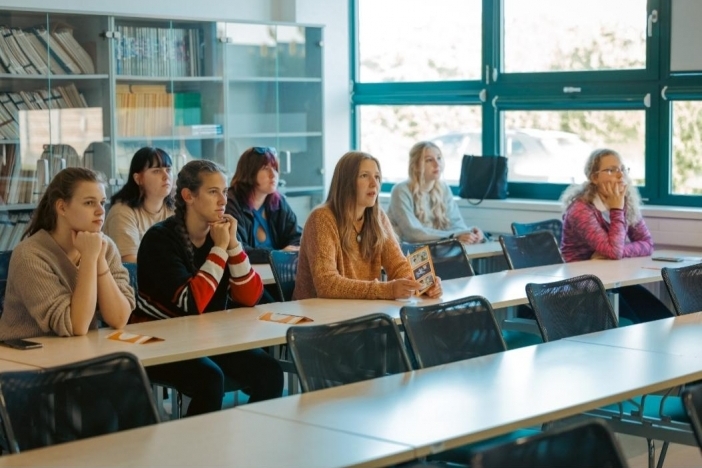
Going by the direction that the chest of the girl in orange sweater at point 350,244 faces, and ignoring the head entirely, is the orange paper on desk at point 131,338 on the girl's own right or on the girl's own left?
on the girl's own right

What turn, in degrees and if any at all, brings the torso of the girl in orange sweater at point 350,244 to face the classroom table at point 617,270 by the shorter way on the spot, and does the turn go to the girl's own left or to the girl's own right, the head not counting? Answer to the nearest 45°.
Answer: approximately 90° to the girl's own left

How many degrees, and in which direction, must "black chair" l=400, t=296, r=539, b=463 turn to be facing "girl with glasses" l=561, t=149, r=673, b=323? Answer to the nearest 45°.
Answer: approximately 135° to its left
